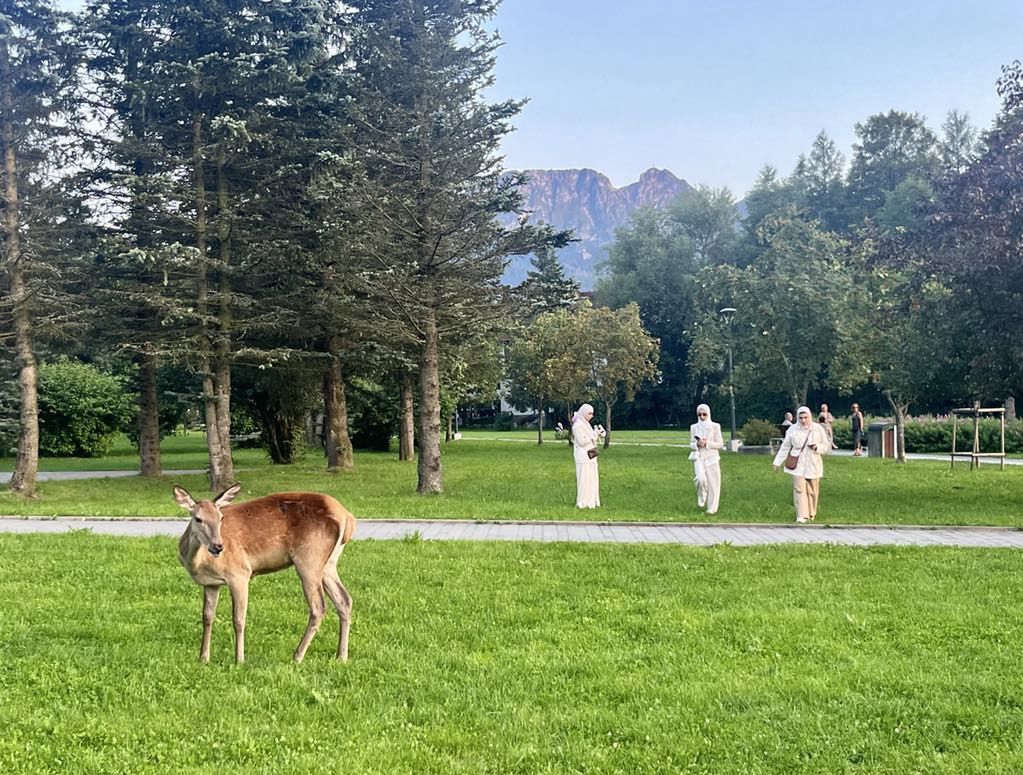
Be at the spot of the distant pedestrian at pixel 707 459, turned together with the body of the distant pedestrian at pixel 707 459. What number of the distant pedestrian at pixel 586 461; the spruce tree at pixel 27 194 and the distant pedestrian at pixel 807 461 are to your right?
2

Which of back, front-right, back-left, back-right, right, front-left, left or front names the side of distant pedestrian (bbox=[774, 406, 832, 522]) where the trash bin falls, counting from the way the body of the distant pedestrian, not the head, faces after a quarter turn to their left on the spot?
left

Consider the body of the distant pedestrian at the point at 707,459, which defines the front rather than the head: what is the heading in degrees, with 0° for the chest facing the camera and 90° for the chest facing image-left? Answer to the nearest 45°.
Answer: approximately 0°

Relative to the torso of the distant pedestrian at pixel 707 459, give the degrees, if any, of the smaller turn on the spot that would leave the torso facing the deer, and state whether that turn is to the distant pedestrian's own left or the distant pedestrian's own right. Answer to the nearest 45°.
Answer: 0° — they already face it

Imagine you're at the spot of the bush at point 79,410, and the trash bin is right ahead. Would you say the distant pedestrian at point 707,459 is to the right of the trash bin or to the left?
right
